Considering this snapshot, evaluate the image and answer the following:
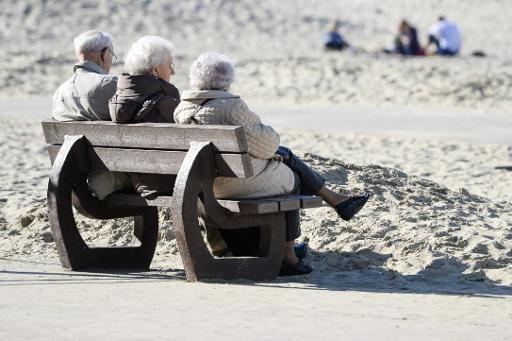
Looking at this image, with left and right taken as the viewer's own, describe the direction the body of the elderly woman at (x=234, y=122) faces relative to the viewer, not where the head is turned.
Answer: facing away from the viewer and to the right of the viewer

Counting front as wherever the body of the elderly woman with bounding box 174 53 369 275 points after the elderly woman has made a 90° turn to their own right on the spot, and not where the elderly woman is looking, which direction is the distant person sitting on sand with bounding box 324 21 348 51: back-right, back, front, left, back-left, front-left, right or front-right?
back-left

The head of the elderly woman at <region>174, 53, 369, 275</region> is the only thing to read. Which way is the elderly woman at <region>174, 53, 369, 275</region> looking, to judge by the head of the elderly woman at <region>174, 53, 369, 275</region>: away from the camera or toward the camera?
away from the camera

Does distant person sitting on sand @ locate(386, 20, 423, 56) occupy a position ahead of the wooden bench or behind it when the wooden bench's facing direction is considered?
ahead

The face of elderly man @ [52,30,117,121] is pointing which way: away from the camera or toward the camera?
away from the camera

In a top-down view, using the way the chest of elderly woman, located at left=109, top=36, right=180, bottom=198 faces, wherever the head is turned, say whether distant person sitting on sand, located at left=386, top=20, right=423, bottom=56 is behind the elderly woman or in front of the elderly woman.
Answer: in front

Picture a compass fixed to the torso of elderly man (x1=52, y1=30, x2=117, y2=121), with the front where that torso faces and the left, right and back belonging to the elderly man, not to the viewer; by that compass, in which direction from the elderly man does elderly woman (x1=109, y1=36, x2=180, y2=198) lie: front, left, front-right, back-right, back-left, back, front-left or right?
right

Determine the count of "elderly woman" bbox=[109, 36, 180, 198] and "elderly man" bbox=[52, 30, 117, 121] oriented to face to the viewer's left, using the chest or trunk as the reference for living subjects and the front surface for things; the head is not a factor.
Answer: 0

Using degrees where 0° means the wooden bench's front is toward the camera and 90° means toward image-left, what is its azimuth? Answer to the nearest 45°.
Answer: approximately 225°

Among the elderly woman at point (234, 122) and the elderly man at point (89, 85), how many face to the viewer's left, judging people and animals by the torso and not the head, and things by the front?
0

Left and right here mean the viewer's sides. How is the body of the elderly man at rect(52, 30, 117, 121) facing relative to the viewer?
facing away from the viewer and to the right of the viewer
